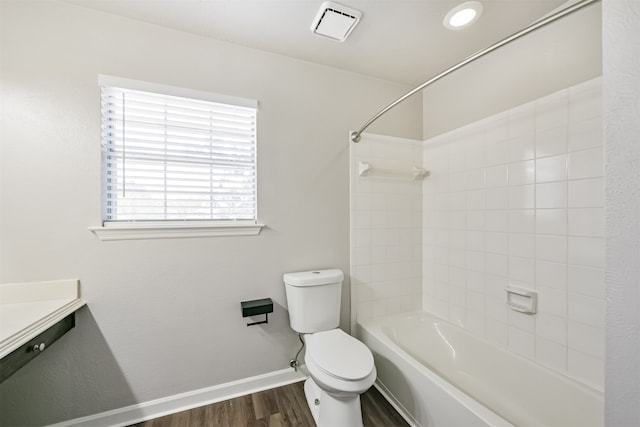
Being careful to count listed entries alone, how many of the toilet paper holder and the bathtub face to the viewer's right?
0

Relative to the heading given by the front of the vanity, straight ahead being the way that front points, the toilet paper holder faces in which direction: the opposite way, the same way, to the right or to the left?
to the right

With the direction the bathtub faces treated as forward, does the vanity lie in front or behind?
in front

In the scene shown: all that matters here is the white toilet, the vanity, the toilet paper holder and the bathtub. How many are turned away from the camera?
0

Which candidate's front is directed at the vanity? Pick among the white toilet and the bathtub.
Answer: the bathtub

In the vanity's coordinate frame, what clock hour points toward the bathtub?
The bathtub is roughly at 12 o'clock from the vanity.

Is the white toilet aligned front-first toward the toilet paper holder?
no

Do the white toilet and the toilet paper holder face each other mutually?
no

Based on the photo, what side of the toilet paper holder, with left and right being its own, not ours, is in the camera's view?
front

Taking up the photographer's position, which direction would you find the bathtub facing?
facing the viewer and to the left of the viewer

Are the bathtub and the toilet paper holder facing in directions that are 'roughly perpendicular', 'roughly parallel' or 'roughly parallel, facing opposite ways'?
roughly perpendicular

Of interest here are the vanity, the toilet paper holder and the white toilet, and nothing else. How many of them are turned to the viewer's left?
0

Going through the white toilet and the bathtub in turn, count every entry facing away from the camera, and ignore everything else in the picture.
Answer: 0

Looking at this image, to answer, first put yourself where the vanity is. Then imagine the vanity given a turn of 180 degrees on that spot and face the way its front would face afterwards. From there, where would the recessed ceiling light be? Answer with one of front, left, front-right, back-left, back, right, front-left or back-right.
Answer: back

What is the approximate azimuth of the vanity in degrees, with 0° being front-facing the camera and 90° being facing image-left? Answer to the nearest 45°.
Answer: approximately 315°

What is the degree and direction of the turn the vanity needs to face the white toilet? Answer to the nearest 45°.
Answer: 0° — it already faces it
